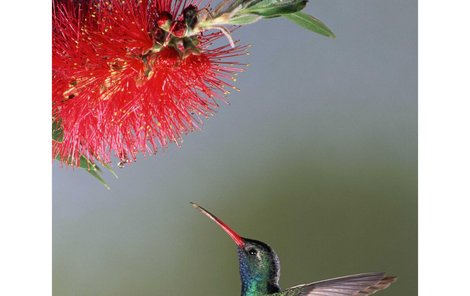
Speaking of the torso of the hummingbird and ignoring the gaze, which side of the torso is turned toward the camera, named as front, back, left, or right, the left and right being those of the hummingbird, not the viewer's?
left
